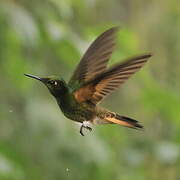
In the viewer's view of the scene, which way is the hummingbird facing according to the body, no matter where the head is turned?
to the viewer's left
